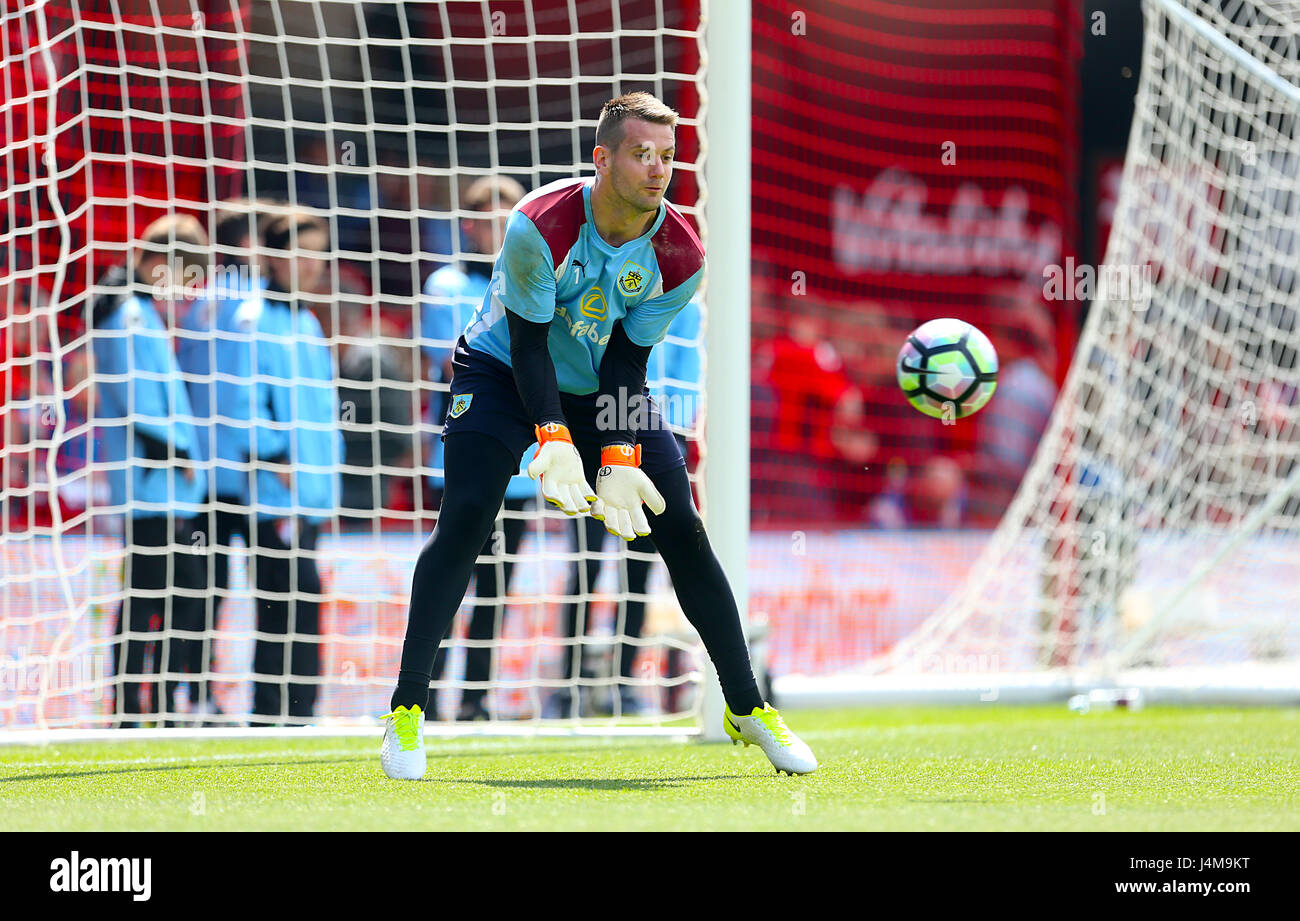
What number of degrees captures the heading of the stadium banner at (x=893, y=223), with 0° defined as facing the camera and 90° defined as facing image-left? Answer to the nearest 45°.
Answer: approximately 0°

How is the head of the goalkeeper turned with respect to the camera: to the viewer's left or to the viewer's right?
to the viewer's right

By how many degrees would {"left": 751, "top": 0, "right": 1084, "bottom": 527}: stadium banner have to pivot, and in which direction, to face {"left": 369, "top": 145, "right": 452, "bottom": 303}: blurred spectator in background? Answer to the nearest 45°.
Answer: approximately 90° to its right

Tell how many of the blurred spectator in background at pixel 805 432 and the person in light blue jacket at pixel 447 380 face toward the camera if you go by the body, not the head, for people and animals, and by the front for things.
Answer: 2

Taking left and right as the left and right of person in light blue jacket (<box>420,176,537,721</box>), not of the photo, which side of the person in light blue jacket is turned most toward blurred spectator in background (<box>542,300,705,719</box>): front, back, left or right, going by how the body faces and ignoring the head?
left

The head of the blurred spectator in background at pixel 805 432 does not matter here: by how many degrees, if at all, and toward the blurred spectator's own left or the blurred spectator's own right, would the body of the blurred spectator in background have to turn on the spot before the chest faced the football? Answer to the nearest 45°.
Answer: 0° — they already face it

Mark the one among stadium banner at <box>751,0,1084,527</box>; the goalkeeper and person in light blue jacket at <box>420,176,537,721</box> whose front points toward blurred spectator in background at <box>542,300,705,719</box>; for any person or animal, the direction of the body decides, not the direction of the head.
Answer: the stadium banner

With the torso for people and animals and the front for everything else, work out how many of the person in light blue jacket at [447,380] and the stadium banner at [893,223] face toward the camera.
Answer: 2
